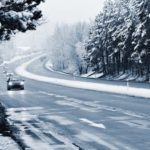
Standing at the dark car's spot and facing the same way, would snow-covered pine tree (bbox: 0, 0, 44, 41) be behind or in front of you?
in front

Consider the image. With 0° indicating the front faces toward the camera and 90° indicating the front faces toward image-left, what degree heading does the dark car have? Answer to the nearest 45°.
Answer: approximately 0°
